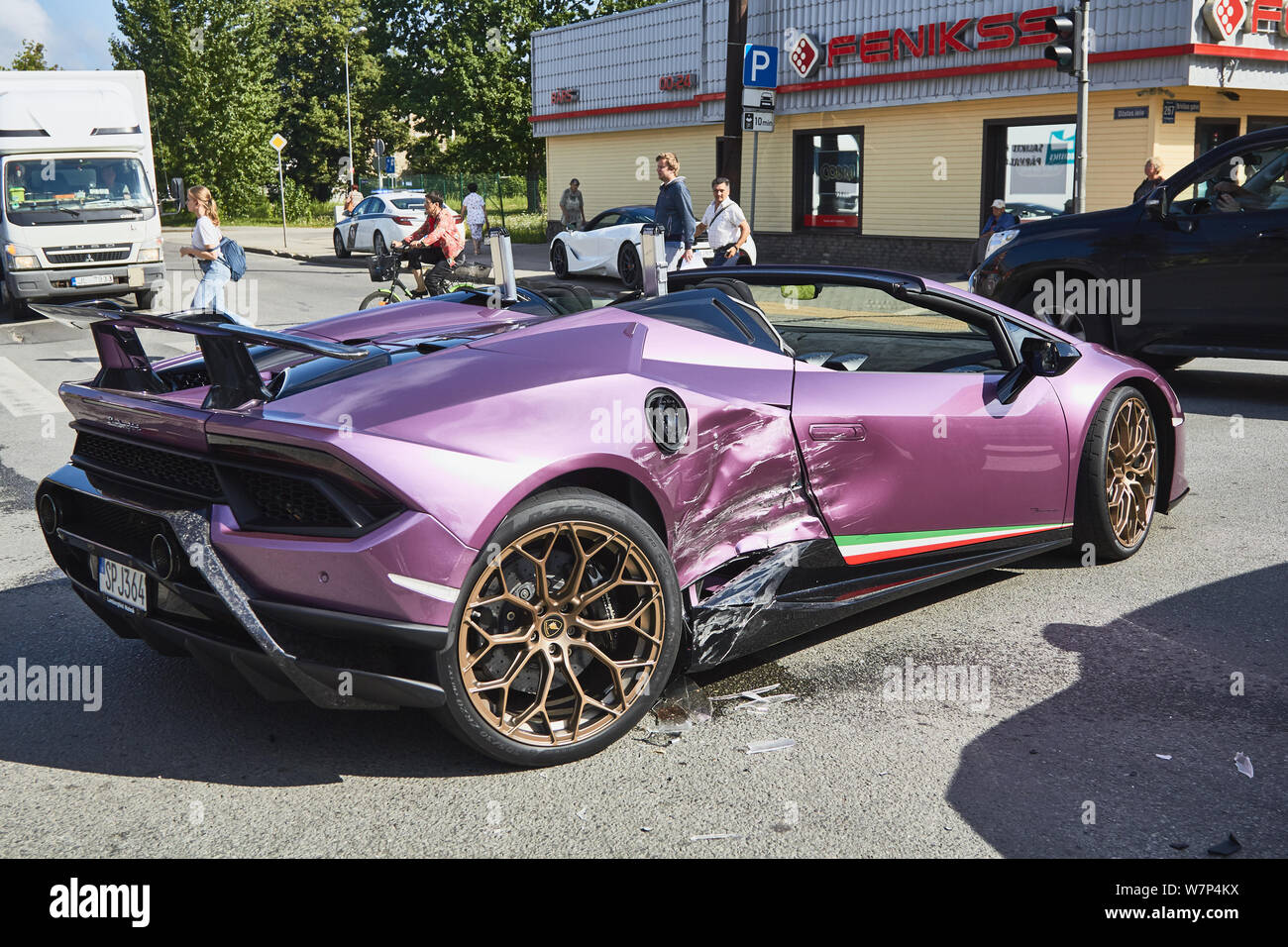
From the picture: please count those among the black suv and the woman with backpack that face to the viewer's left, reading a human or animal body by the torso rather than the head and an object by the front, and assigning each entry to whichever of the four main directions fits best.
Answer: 2

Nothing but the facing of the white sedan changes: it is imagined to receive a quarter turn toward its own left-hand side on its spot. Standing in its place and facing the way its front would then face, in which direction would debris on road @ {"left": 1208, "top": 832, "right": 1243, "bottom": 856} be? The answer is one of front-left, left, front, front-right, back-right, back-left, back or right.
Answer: front-left

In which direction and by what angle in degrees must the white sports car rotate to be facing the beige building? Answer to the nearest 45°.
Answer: approximately 135° to its right

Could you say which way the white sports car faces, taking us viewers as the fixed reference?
facing away from the viewer and to the left of the viewer

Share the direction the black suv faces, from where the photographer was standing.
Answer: facing to the left of the viewer

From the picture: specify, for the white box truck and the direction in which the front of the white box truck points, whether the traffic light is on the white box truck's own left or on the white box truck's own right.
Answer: on the white box truck's own left

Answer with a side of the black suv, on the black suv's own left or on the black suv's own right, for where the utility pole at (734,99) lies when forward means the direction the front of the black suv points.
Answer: on the black suv's own right

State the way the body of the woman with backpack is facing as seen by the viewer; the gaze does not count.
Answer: to the viewer's left

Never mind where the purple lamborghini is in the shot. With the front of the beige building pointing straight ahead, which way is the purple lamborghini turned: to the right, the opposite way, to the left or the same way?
the opposite way
